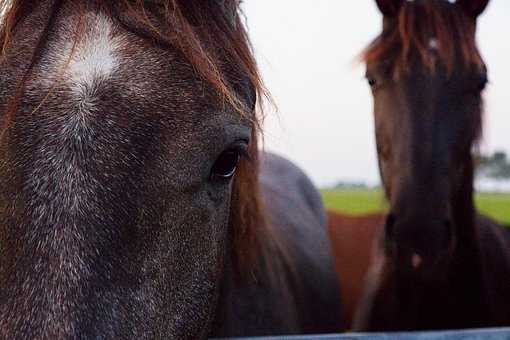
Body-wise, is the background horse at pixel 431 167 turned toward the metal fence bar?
yes

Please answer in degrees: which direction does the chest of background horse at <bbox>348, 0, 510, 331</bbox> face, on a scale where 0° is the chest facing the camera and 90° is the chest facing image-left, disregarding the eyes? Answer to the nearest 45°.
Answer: approximately 0°

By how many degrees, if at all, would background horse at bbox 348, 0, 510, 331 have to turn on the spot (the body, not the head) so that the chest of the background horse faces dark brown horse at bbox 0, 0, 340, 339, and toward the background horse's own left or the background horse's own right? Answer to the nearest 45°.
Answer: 0° — it already faces it

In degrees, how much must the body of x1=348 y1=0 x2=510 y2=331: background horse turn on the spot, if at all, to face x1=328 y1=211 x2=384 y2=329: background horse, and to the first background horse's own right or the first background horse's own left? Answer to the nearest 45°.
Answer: approximately 180°

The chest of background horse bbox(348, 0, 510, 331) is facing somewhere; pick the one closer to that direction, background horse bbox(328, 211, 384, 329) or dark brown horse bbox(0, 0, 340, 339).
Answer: the dark brown horse
